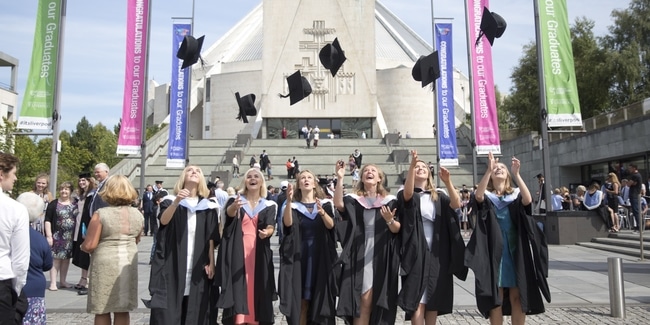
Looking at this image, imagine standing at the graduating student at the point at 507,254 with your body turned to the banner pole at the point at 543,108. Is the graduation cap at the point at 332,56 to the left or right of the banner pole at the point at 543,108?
left

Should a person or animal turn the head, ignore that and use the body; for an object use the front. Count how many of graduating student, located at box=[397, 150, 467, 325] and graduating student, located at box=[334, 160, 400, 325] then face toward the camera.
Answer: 2

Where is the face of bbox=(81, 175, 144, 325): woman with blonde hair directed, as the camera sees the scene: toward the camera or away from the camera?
away from the camera

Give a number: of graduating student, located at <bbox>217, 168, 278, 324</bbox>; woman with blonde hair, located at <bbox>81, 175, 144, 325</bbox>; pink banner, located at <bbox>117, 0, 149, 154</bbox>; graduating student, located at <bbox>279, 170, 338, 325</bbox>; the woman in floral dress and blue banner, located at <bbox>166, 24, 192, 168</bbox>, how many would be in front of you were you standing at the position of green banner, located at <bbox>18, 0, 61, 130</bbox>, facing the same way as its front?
4

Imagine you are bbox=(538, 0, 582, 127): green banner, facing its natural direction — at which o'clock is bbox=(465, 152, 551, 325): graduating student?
The graduating student is roughly at 12 o'clock from the green banner.

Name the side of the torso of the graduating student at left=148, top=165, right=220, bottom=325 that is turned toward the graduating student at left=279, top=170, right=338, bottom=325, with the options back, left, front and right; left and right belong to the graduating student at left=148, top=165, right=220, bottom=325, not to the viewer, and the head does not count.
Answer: left

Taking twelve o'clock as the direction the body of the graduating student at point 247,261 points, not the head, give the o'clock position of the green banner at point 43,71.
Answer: The green banner is roughly at 5 o'clock from the graduating student.
